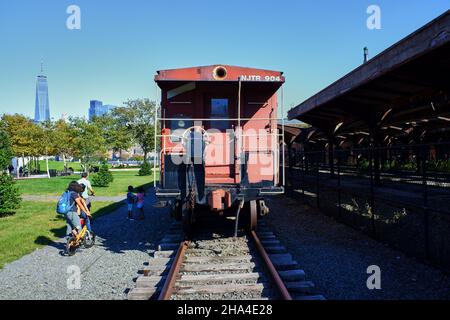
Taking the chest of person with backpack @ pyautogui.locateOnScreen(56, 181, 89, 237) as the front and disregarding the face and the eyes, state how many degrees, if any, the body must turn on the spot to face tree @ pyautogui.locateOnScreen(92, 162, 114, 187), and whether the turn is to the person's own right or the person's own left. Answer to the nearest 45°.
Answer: approximately 45° to the person's own left

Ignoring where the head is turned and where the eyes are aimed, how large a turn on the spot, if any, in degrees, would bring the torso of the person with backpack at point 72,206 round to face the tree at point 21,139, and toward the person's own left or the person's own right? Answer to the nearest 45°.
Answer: approximately 45° to the person's own left

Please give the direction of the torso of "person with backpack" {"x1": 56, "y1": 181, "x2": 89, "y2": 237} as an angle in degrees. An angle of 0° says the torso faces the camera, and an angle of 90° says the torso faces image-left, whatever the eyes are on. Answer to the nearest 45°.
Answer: approximately 225°

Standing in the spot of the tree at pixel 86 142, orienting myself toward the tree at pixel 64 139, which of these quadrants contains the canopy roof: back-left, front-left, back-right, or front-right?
back-left

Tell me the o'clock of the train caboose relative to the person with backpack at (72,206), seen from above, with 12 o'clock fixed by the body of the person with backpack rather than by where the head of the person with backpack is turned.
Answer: The train caboose is roughly at 12 o'clock from the person with backpack.

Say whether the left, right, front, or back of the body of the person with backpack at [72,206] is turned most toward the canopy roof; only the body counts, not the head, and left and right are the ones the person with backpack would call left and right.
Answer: right
